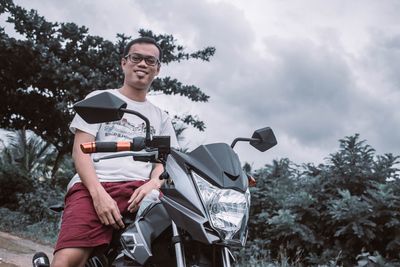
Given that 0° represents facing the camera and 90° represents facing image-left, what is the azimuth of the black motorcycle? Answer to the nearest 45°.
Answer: approximately 315°

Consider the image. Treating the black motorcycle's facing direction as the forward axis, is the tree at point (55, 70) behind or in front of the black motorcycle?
behind

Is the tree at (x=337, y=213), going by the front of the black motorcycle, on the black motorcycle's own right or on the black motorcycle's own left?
on the black motorcycle's own left
